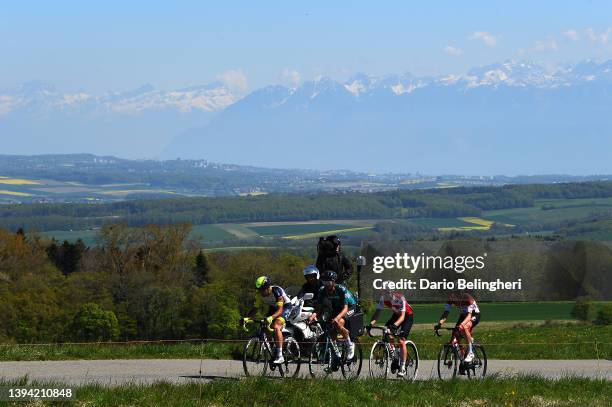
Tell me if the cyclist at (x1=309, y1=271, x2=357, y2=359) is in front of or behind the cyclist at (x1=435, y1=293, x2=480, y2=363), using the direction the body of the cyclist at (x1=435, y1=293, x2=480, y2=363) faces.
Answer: in front

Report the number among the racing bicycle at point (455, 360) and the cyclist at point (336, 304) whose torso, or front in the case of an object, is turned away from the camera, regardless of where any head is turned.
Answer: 0

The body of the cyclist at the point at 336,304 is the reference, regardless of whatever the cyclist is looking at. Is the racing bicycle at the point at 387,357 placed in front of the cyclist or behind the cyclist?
behind

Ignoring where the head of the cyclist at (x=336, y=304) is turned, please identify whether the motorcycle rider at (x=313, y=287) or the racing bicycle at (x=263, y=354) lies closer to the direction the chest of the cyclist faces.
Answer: the racing bicycle

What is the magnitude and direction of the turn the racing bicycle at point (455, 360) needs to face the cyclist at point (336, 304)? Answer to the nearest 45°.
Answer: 0° — it already faces them

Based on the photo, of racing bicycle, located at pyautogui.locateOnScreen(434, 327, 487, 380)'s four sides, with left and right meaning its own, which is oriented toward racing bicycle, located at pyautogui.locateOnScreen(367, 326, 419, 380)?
front

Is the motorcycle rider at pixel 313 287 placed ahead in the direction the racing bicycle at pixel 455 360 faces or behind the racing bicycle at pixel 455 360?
ahead

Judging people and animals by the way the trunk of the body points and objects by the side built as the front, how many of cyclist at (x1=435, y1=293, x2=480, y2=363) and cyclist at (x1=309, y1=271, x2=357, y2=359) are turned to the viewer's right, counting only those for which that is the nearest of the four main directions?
0

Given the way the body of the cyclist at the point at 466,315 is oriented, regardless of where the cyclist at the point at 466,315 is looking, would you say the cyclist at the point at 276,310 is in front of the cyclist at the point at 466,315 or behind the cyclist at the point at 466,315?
in front

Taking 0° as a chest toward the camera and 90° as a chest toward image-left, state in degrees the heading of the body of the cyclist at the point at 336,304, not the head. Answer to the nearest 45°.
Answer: approximately 45°

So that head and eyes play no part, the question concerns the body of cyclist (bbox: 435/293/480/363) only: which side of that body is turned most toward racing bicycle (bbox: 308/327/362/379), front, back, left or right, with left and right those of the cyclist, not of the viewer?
front

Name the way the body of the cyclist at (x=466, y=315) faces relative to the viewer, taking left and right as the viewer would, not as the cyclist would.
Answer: facing the viewer and to the left of the viewer

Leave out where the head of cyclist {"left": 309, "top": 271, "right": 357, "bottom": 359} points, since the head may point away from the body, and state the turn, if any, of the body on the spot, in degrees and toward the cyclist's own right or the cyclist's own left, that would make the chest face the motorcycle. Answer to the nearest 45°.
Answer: approximately 45° to the cyclist's own right
